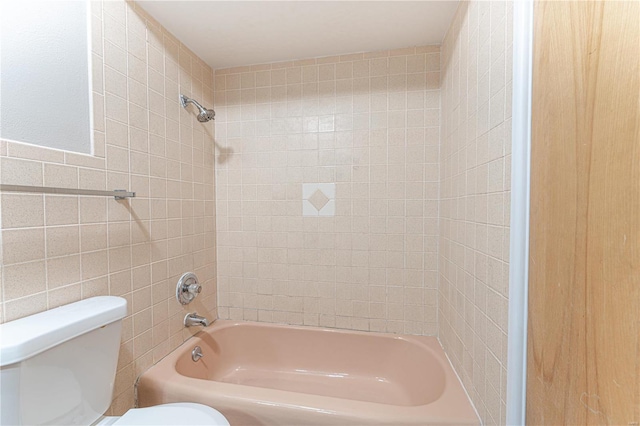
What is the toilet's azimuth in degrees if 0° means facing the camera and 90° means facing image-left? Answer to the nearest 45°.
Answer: approximately 315°

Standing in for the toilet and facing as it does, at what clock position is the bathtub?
The bathtub is roughly at 10 o'clock from the toilet.

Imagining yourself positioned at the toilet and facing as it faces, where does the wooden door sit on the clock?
The wooden door is roughly at 12 o'clock from the toilet.
